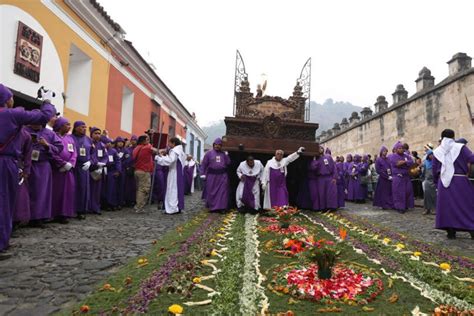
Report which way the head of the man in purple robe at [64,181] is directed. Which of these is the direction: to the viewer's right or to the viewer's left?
to the viewer's right

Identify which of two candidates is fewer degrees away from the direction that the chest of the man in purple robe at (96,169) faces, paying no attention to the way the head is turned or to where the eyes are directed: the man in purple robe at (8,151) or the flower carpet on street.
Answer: the flower carpet on street

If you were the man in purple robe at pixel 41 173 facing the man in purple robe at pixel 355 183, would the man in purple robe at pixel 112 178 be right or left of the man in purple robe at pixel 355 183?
left

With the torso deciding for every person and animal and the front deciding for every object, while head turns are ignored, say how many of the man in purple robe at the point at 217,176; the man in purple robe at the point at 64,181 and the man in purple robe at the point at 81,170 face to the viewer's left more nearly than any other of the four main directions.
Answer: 0

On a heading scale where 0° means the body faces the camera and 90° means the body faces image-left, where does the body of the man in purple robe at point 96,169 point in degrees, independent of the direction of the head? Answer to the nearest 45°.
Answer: approximately 315°

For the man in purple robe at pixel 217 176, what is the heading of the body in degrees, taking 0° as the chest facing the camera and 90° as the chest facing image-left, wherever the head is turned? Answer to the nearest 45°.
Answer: approximately 0°

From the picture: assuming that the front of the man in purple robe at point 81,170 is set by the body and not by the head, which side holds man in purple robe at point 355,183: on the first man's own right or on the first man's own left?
on the first man's own left

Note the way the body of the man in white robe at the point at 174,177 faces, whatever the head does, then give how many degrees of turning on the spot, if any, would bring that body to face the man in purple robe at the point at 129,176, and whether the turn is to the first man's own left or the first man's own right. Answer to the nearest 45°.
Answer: approximately 45° to the first man's own right

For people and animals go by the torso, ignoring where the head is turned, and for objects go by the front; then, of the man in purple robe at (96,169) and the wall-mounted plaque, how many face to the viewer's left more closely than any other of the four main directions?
0

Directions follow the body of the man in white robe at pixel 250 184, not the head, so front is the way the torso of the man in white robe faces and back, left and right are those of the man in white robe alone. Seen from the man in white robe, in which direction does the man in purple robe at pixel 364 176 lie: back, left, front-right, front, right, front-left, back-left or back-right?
back-left

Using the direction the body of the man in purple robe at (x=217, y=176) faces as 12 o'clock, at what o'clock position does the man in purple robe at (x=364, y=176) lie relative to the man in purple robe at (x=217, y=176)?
the man in purple robe at (x=364, y=176) is roughly at 8 o'clock from the man in purple robe at (x=217, y=176).

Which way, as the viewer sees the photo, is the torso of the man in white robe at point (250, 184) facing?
toward the camera

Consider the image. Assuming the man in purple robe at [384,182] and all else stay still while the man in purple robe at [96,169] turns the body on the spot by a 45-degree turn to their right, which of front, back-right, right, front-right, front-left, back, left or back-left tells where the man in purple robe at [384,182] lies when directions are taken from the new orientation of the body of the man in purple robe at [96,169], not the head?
left
